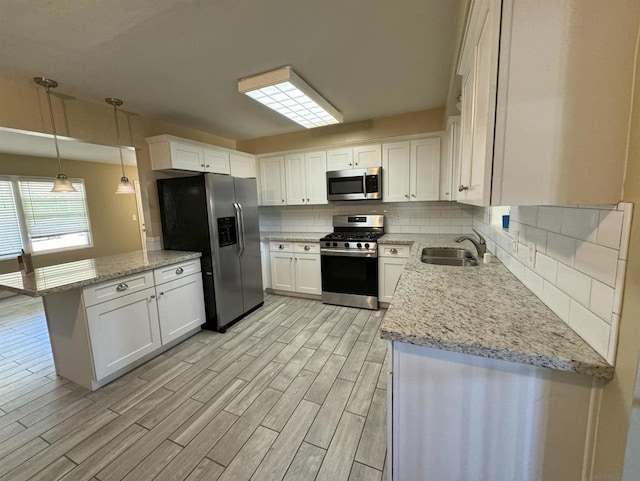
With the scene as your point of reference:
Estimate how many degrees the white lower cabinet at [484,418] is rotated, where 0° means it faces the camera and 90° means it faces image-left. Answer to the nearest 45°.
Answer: approximately 90°

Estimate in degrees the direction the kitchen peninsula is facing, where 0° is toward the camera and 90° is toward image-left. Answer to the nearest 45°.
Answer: approximately 315°

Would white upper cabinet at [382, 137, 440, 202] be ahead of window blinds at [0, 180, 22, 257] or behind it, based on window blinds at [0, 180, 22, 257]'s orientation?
ahead

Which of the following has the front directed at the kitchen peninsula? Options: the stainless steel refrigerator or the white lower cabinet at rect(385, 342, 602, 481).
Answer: the white lower cabinet

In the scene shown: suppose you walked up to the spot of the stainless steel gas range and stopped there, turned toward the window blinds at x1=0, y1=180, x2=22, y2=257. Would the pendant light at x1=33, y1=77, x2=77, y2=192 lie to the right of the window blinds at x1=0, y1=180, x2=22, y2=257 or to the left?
left

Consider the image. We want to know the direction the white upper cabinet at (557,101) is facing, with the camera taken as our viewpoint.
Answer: facing to the left of the viewer

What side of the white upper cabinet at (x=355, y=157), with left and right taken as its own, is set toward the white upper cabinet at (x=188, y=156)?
right

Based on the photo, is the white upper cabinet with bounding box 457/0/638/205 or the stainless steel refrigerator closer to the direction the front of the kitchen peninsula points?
the white upper cabinet

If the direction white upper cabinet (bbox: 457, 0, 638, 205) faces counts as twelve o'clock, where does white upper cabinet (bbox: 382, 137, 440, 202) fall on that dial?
white upper cabinet (bbox: 382, 137, 440, 202) is roughly at 2 o'clock from white upper cabinet (bbox: 457, 0, 638, 205).

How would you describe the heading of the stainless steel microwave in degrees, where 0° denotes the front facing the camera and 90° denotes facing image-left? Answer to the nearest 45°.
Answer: approximately 0°

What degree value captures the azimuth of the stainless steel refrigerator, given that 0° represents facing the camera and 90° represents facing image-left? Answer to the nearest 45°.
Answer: approximately 315°
